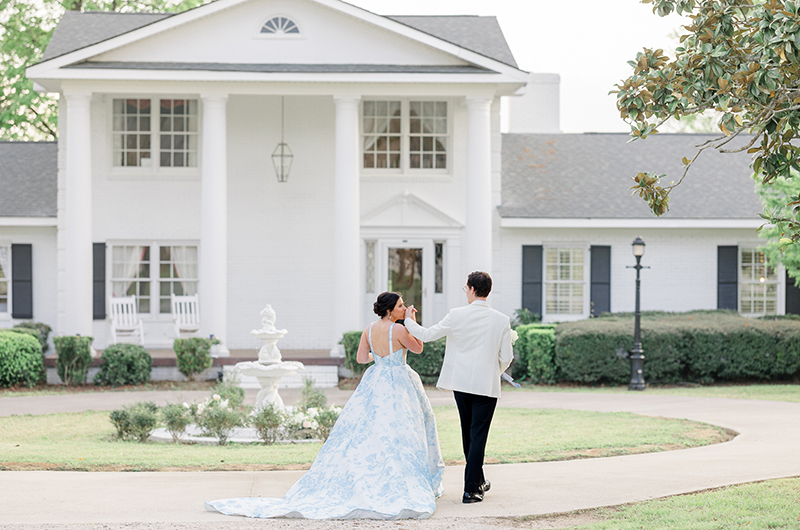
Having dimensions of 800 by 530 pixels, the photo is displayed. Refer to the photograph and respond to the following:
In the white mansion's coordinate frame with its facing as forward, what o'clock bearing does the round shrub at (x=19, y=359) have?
The round shrub is roughly at 2 o'clock from the white mansion.

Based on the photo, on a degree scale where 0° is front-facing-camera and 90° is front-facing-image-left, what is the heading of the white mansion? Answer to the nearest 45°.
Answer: approximately 0°

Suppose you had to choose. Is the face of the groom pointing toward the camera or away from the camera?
away from the camera

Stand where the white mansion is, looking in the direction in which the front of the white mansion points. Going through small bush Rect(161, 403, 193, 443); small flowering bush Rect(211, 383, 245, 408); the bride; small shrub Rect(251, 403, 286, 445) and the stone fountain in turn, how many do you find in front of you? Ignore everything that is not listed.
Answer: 5

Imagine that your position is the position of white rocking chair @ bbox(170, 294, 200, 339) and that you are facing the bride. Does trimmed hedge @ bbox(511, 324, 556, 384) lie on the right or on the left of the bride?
left

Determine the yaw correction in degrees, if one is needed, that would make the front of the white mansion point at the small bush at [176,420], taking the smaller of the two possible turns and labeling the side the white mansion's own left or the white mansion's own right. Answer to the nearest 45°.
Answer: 0° — it already faces it

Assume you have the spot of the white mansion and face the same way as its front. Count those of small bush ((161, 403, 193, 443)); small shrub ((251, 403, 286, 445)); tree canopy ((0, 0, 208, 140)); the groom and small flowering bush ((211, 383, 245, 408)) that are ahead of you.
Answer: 4

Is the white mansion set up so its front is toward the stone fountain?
yes

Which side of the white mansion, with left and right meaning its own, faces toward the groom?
front

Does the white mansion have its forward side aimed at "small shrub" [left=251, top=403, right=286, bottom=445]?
yes

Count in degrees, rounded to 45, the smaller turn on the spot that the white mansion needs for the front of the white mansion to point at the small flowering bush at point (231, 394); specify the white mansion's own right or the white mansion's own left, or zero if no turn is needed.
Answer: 0° — it already faces it

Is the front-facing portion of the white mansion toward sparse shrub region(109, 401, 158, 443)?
yes

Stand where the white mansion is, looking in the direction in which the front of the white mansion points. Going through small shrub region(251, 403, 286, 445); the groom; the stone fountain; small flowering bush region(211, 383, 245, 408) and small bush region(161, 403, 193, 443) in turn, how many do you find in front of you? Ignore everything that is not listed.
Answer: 5

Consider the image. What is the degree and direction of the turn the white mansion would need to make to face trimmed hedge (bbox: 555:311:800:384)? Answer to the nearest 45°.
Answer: approximately 45° to its left

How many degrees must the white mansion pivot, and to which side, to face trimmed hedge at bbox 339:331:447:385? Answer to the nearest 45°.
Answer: approximately 45° to its left

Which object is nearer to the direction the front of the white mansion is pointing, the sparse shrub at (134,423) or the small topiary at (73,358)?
the sparse shrub
